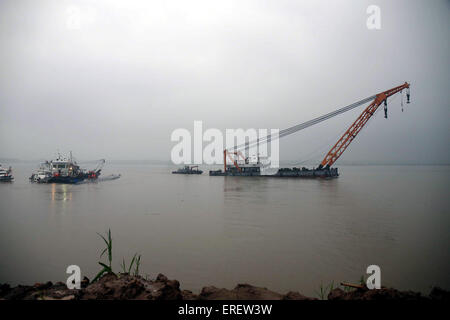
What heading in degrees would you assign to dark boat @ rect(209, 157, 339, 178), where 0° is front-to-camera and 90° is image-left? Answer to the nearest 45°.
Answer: approximately 270°

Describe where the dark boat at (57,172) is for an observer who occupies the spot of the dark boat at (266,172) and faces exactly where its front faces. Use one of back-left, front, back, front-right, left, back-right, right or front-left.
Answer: back-right

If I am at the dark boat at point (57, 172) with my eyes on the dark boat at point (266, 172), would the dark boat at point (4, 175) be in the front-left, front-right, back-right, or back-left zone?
back-left
